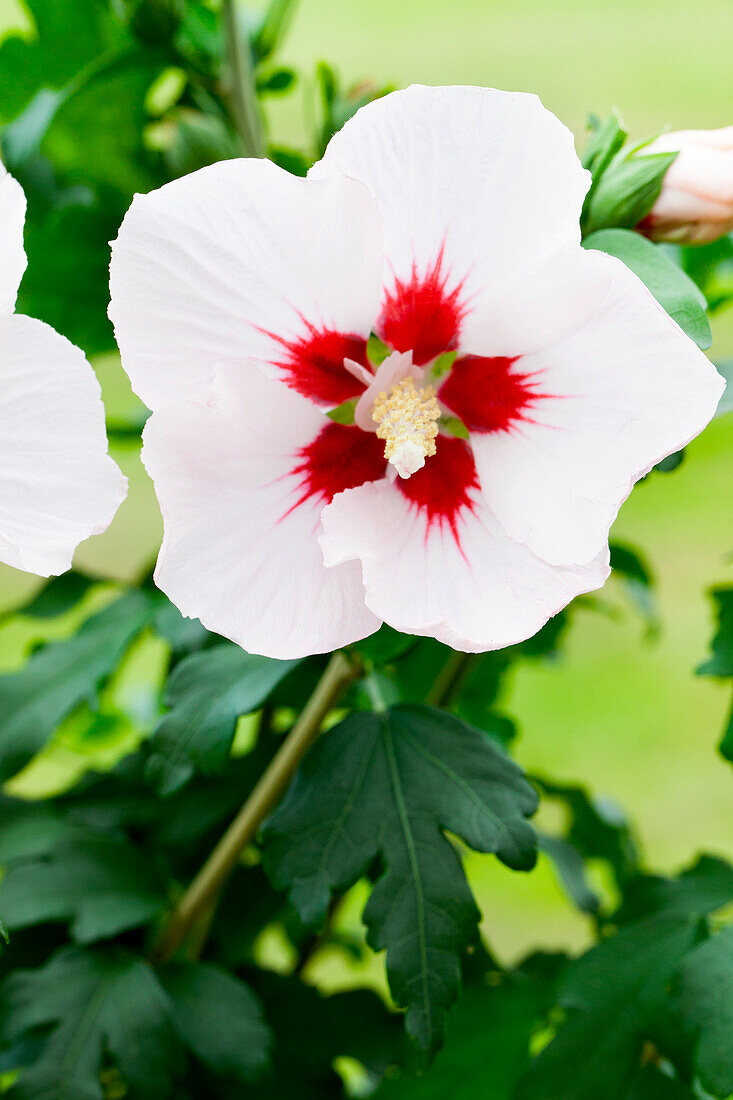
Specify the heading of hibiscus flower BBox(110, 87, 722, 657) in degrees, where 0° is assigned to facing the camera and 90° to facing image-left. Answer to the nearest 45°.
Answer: approximately 0°
